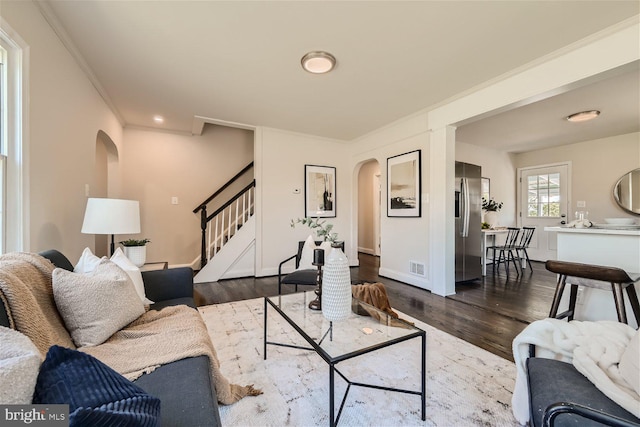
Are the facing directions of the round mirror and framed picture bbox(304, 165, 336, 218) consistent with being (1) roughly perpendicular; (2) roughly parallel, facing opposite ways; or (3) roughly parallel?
roughly perpendicular

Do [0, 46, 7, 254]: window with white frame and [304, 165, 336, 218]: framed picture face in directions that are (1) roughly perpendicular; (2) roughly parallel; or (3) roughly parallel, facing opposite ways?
roughly perpendicular

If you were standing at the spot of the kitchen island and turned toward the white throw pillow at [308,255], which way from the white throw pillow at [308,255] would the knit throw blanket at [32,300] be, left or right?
left

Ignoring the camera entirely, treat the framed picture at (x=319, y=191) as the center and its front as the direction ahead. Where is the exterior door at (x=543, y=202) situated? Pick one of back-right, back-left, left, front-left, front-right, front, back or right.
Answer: front-left

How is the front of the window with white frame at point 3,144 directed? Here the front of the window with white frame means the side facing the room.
to the viewer's right

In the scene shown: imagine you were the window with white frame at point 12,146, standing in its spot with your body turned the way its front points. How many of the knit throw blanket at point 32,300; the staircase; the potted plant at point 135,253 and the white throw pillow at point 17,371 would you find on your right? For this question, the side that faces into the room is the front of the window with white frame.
2

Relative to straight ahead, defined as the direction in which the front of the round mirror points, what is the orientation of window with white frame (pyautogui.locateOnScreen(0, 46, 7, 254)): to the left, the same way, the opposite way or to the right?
the opposite way

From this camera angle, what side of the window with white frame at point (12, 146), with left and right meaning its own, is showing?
right

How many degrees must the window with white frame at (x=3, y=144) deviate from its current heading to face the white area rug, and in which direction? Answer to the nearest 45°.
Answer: approximately 45° to its right

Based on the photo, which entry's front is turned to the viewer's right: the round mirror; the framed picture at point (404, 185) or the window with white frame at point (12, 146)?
the window with white frame
